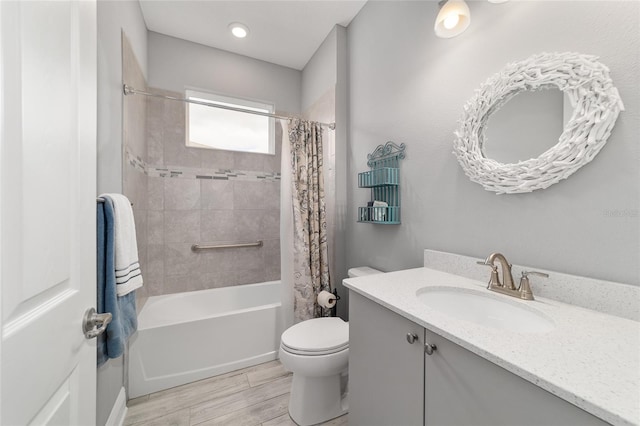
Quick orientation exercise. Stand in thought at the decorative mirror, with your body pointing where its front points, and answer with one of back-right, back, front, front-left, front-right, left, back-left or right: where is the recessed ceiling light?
front-right

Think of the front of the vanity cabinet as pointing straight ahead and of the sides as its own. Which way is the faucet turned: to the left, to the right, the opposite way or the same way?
the same way

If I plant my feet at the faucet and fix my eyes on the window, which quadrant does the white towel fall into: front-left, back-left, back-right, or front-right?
front-left

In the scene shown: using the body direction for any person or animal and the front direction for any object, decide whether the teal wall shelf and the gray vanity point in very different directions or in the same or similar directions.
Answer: same or similar directions

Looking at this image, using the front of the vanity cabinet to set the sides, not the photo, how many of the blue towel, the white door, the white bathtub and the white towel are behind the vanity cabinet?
0

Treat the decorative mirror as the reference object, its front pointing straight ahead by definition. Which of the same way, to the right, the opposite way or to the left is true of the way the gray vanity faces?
the same way

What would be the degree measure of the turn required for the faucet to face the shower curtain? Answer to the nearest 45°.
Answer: approximately 45° to its right

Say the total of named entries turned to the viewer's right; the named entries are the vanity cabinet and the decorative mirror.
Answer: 0

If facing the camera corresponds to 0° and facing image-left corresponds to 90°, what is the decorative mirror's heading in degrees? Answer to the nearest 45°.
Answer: approximately 45°

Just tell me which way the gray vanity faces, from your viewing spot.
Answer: facing the viewer and to the left of the viewer

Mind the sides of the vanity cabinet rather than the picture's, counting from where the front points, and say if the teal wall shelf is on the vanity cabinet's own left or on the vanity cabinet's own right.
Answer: on the vanity cabinet's own right

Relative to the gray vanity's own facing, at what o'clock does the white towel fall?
The white towel is roughly at 1 o'clock from the gray vanity.

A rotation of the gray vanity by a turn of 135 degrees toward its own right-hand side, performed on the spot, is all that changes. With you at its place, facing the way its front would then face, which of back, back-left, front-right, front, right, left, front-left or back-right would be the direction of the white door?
back-left
